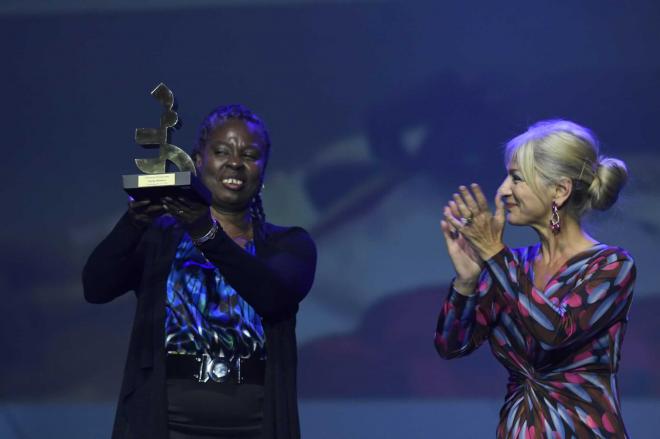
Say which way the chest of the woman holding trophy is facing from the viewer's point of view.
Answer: toward the camera
